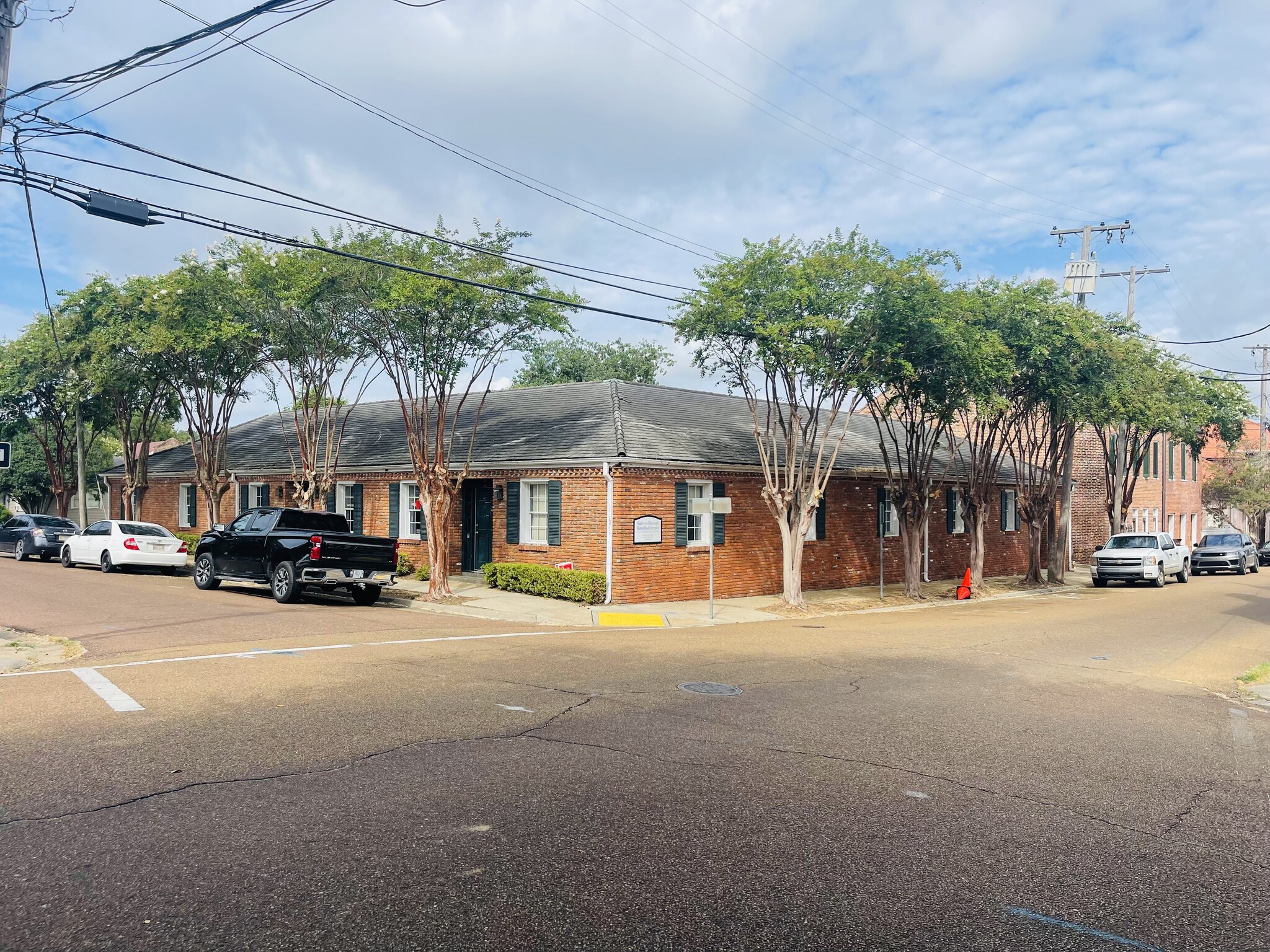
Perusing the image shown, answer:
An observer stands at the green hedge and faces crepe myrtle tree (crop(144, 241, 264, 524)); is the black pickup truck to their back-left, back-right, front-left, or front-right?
front-left

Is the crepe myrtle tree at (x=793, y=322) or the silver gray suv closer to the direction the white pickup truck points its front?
the crepe myrtle tree

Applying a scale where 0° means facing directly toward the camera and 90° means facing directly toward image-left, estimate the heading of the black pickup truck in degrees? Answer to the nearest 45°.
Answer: approximately 135°

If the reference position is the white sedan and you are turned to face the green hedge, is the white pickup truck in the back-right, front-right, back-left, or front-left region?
front-left

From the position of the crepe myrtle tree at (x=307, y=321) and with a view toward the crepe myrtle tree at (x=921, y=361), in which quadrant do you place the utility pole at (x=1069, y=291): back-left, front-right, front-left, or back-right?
front-left

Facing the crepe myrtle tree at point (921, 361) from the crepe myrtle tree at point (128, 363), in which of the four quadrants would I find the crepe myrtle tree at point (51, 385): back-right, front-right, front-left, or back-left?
back-left

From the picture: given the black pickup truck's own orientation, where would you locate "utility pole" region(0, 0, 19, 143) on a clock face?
The utility pole is roughly at 8 o'clock from the black pickup truck.

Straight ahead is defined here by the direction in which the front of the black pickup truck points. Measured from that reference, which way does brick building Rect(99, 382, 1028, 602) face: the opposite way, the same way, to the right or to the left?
to the left

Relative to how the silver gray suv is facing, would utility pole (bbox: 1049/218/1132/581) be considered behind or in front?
in front

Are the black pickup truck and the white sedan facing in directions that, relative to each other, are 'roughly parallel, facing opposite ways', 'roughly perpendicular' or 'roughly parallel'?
roughly parallel

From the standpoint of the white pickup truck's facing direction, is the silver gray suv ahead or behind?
behind

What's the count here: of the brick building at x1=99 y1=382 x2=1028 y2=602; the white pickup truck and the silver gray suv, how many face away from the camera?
0

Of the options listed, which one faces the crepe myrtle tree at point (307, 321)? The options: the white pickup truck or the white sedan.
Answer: the white pickup truck

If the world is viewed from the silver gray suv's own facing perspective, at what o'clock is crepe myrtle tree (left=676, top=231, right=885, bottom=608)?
The crepe myrtle tree is roughly at 11 o'clock from the silver gray suv.
